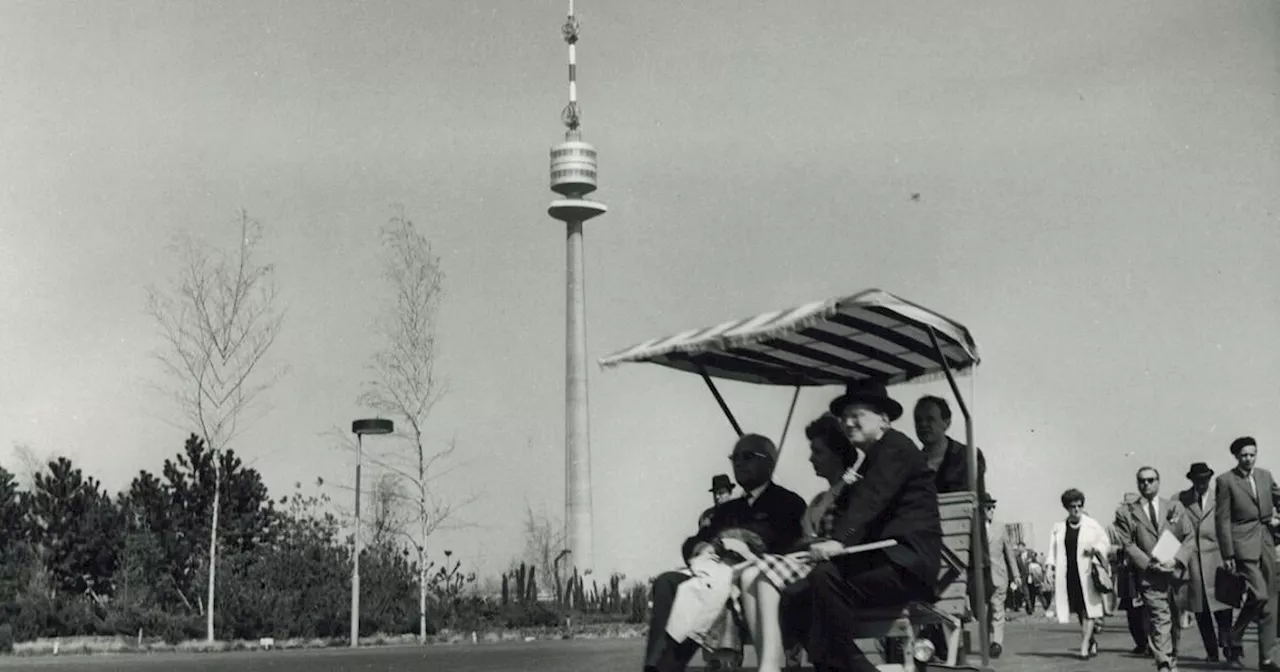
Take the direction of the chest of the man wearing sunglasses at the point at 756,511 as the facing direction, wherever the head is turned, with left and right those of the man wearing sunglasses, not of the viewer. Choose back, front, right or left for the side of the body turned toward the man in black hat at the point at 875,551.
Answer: left

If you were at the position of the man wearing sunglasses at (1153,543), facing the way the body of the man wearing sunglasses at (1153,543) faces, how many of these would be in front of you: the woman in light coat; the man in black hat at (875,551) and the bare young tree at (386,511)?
1

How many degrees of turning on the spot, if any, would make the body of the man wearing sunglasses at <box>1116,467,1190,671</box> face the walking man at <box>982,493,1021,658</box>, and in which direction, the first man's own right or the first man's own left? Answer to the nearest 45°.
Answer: approximately 135° to the first man's own right

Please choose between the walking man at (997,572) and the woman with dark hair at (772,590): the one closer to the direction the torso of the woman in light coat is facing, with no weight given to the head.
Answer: the woman with dark hair

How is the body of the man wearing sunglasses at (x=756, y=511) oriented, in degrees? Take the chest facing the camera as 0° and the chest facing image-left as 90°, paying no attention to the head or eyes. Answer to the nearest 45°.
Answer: approximately 45°

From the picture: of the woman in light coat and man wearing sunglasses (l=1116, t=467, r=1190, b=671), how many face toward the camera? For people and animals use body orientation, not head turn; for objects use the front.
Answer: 2

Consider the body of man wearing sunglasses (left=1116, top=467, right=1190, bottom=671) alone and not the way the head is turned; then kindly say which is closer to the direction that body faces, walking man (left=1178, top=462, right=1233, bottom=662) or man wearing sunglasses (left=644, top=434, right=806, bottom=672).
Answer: the man wearing sunglasses

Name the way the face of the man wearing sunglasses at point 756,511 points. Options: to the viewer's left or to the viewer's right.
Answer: to the viewer's left

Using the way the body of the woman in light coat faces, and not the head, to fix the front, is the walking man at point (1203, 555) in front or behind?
in front
